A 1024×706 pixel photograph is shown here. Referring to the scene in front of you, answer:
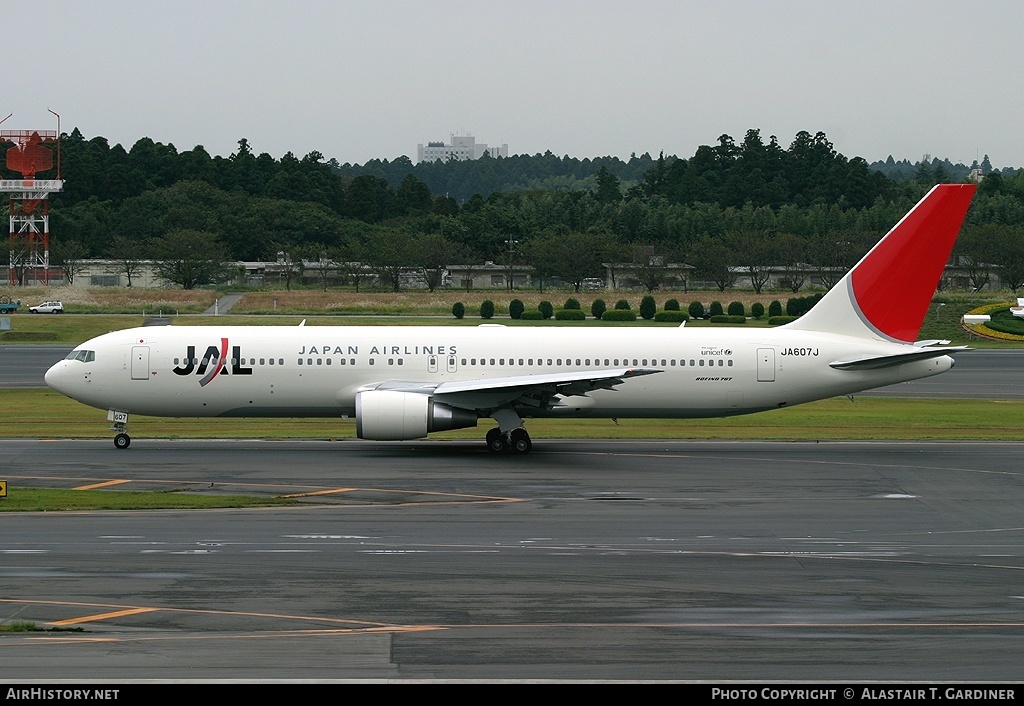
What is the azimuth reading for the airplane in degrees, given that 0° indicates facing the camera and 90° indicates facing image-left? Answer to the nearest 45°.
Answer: approximately 90°
